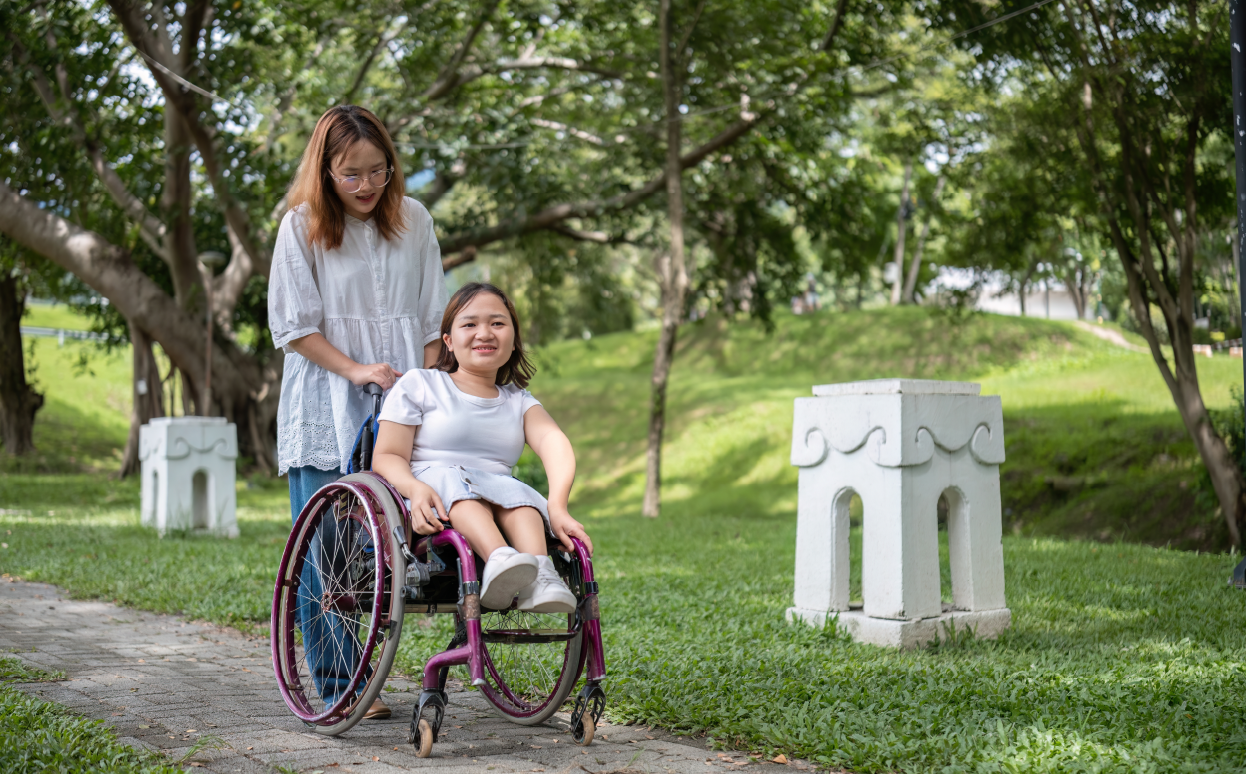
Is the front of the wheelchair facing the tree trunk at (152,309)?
no

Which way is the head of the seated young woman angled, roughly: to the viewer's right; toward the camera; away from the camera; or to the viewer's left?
toward the camera

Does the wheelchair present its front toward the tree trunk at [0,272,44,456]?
no

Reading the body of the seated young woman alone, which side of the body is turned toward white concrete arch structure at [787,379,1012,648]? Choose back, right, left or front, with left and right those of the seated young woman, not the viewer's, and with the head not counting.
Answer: left

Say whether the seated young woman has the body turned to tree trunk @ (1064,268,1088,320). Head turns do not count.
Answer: no

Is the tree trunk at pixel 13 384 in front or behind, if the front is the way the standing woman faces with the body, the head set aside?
behind

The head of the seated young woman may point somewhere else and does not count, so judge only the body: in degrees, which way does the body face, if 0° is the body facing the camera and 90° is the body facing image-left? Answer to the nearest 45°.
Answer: approximately 315°

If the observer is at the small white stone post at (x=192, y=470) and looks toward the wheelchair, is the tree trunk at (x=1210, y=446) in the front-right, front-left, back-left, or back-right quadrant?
front-left

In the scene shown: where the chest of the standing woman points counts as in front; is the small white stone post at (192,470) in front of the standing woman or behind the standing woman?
behind

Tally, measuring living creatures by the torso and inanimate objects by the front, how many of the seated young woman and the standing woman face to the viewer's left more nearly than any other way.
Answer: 0

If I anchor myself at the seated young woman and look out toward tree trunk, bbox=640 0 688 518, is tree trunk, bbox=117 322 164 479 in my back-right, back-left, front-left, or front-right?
front-left

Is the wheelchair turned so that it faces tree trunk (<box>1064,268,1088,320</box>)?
no
